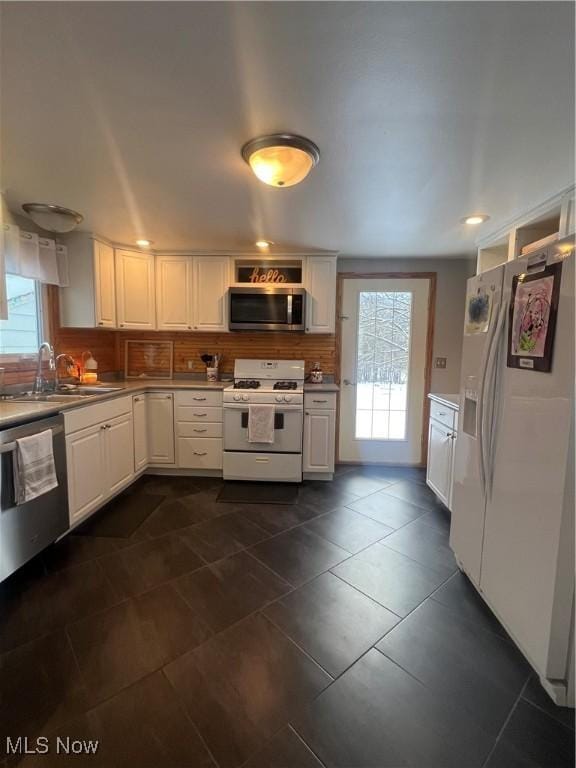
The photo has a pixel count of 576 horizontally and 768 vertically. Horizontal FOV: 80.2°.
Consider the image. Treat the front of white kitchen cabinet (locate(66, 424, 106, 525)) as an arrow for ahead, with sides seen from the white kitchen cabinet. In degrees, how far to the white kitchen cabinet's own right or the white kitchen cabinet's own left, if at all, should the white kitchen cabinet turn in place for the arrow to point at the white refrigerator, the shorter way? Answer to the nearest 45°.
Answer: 0° — it already faces it

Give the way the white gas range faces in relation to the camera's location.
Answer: facing the viewer

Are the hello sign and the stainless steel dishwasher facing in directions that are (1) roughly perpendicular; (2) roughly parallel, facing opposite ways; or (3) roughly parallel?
roughly perpendicular

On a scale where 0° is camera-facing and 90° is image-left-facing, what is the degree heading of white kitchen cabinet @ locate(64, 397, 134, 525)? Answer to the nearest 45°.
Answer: approximately 315°

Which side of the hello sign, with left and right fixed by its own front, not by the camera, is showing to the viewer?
front

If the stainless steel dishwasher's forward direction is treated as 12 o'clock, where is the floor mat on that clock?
The floor mat is roughly at 9 o'clock from the stainless steel dishwasher.

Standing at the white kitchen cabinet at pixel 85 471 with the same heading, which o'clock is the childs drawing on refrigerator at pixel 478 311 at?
The childs drawing on refrigerator is roughly at 12 o'clock from the white kitchen cabinet.

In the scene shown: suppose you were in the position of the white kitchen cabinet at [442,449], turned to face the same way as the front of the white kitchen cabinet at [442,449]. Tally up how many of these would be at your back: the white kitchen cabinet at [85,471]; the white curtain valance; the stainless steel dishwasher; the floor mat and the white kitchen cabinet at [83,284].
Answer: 0

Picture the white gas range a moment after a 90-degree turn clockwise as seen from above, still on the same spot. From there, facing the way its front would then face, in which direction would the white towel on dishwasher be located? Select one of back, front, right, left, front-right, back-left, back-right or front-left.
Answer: front-left

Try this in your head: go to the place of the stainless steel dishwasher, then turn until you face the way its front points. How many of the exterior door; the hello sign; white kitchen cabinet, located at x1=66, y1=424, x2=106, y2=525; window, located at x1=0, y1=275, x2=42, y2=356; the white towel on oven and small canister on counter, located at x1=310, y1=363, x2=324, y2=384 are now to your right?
0

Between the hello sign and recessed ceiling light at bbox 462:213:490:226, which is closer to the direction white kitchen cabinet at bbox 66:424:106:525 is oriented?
the recessed ceiling light

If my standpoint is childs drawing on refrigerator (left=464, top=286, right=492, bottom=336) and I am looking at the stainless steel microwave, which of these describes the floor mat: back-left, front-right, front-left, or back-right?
front-left

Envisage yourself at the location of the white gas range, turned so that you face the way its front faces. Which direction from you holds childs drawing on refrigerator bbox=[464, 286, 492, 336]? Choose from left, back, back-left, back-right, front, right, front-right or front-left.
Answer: front-left

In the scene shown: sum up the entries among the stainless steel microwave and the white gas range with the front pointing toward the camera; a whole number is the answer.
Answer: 2

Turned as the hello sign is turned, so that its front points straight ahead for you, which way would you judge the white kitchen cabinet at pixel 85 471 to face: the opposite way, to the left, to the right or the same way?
to the left

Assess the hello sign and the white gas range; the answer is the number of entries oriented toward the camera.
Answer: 2

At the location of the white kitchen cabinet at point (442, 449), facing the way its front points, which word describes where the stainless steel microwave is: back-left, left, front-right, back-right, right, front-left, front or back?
front-right

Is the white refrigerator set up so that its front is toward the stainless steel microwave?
no

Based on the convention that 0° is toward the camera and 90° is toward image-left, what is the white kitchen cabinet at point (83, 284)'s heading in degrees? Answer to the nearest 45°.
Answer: approximately 315°

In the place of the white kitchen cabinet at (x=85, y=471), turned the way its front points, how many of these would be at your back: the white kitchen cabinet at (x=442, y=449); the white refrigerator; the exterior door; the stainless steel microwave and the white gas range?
0
